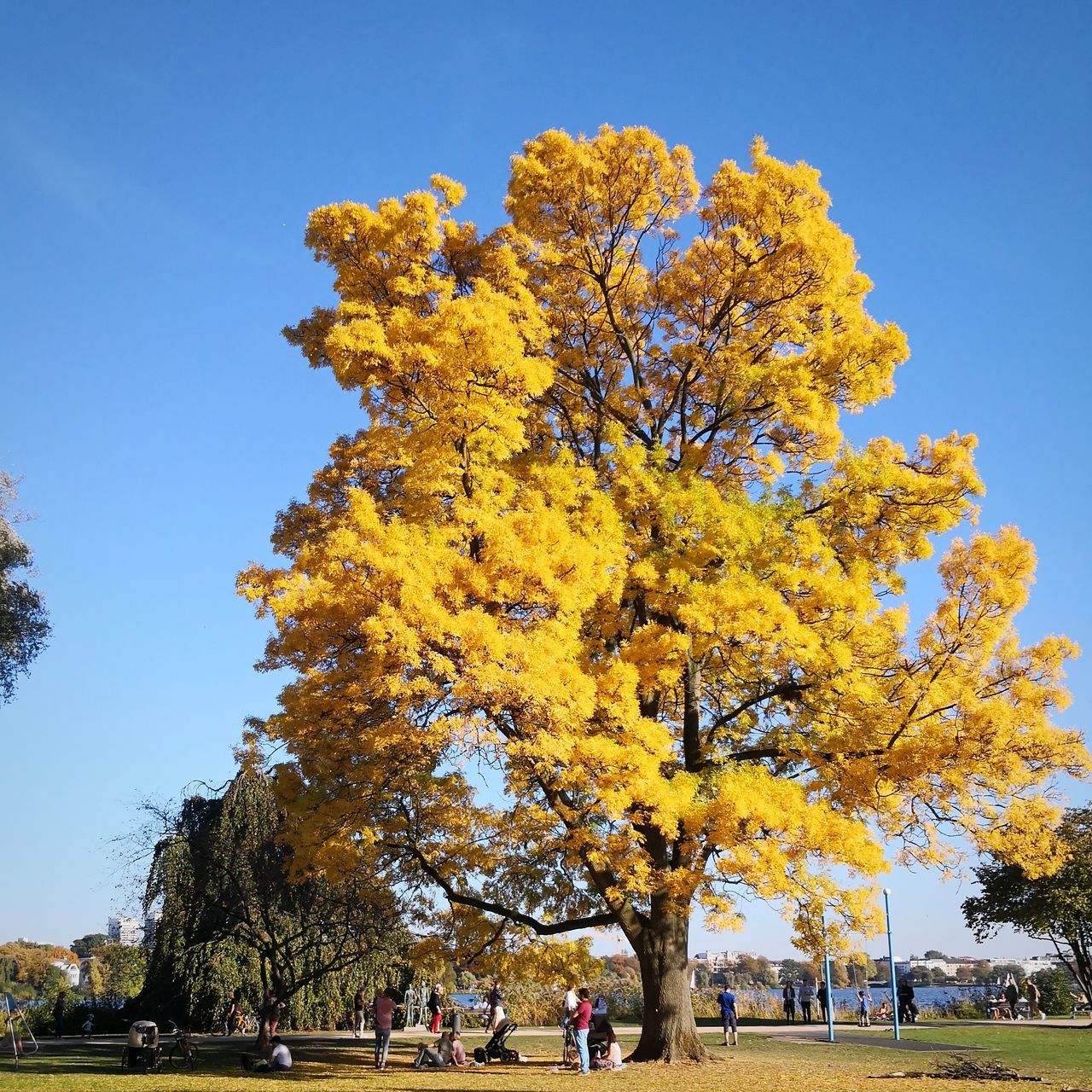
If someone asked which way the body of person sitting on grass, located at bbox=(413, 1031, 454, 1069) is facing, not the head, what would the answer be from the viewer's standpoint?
to the viewer's left

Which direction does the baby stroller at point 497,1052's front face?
to the viewer's left

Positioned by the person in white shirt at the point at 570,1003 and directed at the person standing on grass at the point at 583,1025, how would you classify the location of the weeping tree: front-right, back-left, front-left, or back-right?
back-right

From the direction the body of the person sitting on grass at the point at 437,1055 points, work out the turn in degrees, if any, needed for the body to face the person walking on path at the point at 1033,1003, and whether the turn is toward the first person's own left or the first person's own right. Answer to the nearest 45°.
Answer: approximately 135° to the first person's own right
